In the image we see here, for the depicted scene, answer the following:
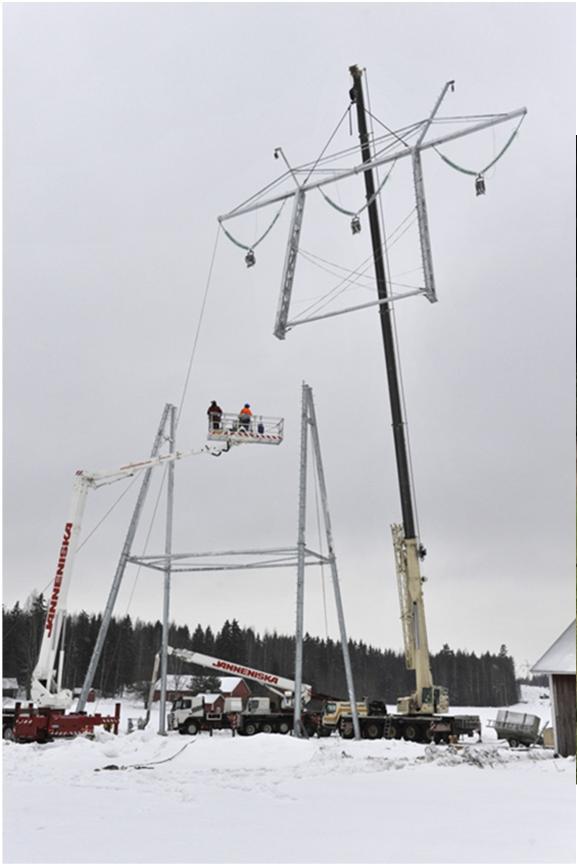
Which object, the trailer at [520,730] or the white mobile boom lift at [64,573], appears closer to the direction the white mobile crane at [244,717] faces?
the white mobile boom lift

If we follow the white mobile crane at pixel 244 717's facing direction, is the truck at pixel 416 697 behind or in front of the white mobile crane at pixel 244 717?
behind

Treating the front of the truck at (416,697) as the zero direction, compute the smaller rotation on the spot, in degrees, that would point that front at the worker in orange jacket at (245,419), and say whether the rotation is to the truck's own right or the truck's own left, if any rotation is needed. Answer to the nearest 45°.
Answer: approximately 45° to the truck's own left

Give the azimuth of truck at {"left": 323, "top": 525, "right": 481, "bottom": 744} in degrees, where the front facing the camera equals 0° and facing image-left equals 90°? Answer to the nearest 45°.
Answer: approximately 90°

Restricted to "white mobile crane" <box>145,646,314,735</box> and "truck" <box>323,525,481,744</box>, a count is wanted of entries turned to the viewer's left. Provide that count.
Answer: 2

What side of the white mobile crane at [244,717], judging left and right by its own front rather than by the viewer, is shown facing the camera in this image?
left

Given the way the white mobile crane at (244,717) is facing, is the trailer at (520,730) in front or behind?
behind

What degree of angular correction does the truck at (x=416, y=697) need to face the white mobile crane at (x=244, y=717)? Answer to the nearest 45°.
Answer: approximately 45° to its right
